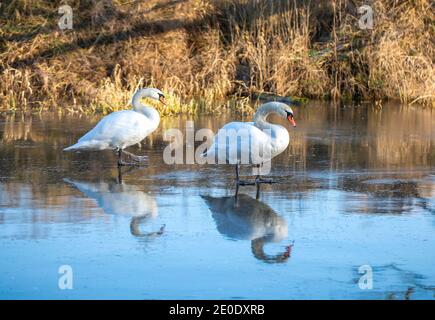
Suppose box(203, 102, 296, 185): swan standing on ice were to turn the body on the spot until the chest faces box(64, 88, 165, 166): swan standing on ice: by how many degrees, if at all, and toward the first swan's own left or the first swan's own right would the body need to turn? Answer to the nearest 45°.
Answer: approximately 135° to the first swan's own left

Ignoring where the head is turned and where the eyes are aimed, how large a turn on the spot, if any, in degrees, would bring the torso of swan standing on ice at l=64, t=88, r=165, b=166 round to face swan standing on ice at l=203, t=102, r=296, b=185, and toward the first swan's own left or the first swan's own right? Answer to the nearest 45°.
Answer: approximately 45° to the first swan's own right

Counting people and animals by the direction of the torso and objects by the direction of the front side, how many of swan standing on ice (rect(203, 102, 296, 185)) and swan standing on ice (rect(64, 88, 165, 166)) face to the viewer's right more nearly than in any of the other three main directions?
2

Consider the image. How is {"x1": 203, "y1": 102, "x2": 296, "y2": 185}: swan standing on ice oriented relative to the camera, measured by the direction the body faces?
to the viewer's right

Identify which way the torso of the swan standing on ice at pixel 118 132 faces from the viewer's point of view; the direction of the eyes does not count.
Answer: to the viewer's right
